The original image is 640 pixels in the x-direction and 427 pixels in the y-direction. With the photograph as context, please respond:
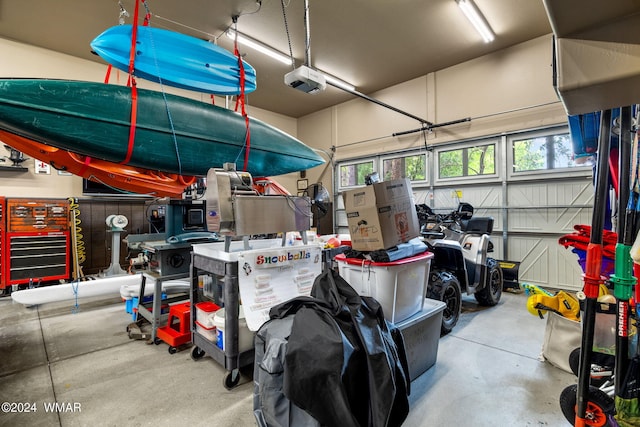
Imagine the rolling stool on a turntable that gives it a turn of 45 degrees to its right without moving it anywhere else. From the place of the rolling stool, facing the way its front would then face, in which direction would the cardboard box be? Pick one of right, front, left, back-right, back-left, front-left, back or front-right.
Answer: back-left

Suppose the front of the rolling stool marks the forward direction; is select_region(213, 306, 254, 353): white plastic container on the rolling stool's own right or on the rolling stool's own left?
on the rolling stool's own left

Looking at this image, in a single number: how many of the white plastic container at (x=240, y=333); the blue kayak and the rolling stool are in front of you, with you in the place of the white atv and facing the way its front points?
3

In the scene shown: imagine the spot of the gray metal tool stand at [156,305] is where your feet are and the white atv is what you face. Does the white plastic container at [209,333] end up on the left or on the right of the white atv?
right

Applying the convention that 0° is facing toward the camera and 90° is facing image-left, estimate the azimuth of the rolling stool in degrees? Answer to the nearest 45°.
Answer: approximately 45°

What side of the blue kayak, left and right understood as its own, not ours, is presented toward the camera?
left

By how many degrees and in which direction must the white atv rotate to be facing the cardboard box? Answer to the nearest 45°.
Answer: approximately 45° to its left
